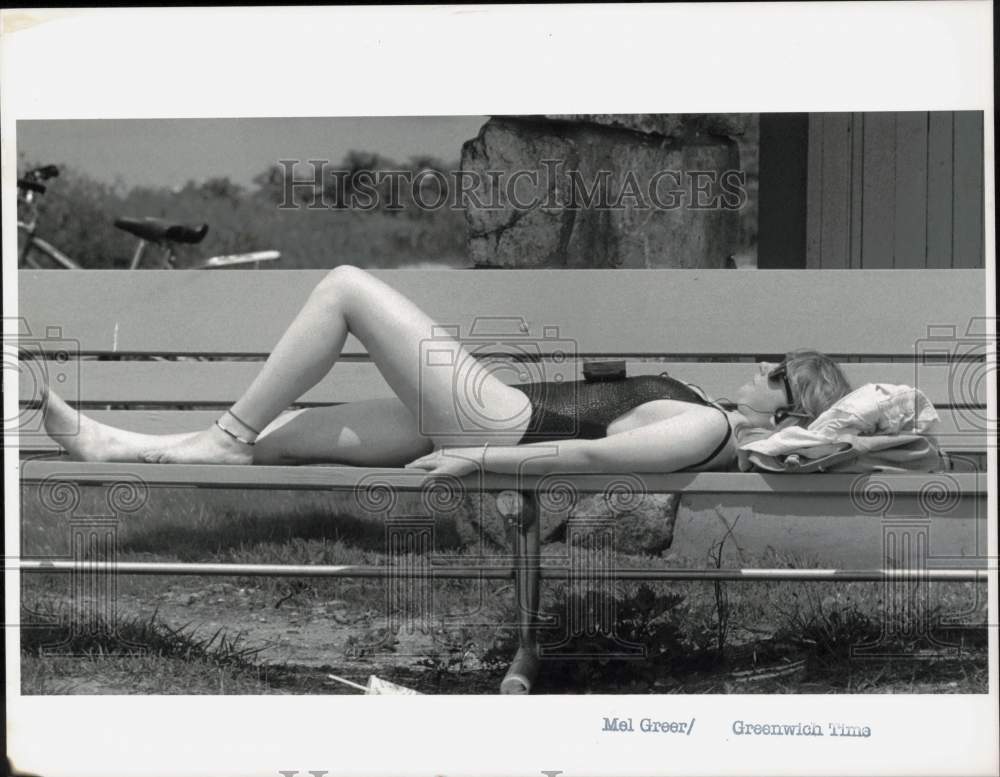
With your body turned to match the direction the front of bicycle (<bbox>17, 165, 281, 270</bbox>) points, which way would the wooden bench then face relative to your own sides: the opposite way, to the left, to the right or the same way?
to the left

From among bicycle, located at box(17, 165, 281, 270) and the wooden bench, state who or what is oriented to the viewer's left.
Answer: the bicycle

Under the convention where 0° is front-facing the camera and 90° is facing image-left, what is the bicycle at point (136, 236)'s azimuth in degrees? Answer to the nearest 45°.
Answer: approximately 90°

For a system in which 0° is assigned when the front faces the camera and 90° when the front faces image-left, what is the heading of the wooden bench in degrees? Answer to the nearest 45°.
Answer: approximately 0°
